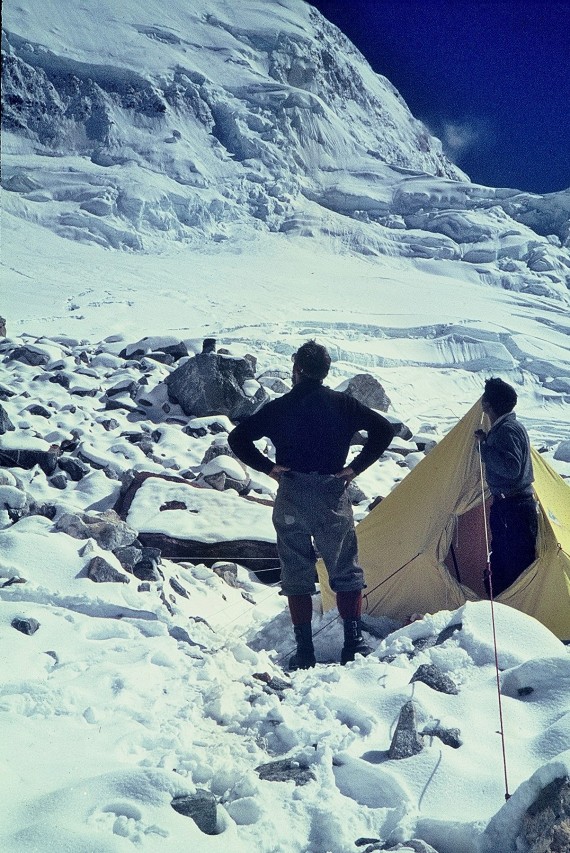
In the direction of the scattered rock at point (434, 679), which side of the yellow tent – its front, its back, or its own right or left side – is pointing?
front

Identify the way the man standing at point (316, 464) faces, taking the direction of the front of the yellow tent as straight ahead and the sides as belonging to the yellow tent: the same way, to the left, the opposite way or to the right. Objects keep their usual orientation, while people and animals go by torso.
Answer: the opposite way

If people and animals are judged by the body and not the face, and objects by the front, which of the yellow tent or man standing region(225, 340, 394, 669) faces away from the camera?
the man standing

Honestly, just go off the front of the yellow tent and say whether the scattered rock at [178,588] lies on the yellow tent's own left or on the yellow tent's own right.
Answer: on the yellow tent's own right

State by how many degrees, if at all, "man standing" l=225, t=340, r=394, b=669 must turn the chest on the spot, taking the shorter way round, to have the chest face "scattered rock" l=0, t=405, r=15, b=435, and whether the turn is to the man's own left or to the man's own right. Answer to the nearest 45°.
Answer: approximately 45° to the man's own left

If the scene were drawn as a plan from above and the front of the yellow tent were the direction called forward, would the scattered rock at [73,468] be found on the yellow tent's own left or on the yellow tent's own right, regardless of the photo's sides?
on the yellow tent's own right

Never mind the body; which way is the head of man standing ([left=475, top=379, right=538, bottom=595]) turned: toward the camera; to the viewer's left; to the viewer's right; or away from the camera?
to the viewer's left

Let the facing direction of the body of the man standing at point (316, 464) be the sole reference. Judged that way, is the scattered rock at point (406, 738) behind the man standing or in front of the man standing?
behind

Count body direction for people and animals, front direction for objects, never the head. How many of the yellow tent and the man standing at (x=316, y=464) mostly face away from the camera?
1

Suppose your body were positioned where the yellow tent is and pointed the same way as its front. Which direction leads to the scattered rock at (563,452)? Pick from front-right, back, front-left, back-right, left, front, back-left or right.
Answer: back

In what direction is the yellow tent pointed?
toward the camera

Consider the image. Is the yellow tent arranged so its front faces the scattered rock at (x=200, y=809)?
yes

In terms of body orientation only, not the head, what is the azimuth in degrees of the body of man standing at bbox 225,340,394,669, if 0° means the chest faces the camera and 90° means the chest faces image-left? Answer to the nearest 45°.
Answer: approximately 180°

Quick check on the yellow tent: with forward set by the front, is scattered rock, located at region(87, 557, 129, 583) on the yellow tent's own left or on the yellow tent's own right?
on the yellow tent's own right

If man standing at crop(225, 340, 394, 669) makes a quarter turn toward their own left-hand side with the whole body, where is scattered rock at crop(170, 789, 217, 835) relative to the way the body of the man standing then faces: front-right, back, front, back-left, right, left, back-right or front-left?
left
